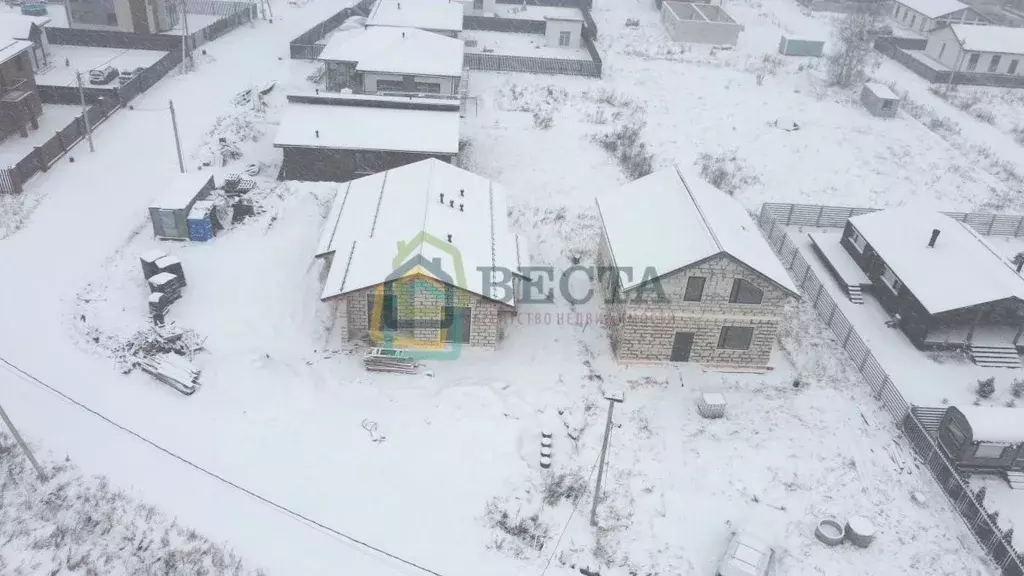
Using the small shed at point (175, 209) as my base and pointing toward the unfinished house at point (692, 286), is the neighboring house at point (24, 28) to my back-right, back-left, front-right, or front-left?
back-left

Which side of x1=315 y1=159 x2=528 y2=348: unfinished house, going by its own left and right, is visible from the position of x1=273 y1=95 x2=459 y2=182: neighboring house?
back

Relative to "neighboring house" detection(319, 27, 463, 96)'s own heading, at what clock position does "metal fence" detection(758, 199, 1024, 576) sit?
The metal fence is roughly at 11 o'clock from the neighboring house.

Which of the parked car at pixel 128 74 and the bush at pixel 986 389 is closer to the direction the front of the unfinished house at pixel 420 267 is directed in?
the bush

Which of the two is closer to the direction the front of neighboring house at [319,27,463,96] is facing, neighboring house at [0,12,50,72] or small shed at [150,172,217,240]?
the small shed

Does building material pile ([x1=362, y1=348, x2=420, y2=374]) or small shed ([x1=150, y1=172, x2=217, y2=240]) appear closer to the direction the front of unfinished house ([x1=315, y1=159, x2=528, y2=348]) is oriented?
the building material pile

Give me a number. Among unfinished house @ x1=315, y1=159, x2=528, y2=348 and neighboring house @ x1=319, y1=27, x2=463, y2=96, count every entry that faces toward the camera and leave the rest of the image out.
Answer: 2

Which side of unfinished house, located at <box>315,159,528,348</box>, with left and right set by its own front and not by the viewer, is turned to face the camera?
front

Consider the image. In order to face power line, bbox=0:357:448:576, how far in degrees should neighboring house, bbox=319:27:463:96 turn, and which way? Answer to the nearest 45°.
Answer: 0° — it already faces it

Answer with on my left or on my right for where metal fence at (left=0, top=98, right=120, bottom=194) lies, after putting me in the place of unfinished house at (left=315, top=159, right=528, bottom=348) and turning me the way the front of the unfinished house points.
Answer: on my right

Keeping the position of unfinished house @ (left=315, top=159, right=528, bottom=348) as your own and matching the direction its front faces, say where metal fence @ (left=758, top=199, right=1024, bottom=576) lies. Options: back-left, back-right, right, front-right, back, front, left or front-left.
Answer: left

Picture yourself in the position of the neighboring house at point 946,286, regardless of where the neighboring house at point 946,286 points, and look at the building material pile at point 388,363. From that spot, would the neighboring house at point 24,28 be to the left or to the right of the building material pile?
right

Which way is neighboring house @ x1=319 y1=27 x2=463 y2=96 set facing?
toward the camera

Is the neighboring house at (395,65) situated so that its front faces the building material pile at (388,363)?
yes

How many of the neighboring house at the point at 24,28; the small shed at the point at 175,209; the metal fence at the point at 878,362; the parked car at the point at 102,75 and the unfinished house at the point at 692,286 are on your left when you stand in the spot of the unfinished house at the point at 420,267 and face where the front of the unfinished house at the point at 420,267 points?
2

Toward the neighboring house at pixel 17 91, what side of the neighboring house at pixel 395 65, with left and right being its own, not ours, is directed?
right

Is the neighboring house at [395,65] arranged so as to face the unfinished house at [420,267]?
yes

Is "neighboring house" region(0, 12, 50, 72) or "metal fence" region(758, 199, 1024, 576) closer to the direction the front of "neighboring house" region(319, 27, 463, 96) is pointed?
the metal fence

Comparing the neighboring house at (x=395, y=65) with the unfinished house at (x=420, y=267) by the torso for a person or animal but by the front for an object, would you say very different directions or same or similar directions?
same or similar directions
